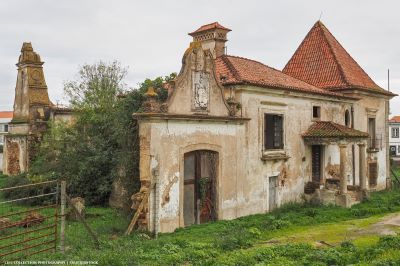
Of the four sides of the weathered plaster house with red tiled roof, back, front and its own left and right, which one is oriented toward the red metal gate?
right

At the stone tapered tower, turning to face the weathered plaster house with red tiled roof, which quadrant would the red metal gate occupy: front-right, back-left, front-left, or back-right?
front-right

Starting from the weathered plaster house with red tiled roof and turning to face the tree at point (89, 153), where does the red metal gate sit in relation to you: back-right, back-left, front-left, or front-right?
front-left

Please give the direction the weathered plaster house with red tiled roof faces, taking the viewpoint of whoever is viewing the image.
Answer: facing the viewer and to the right of the viewer

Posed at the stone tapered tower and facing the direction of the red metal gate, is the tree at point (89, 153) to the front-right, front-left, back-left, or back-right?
front-left
